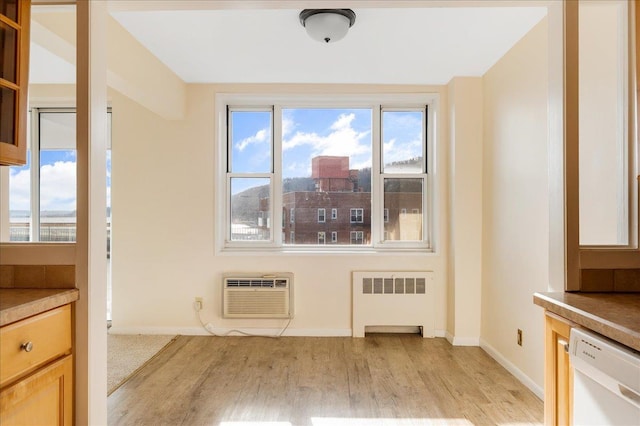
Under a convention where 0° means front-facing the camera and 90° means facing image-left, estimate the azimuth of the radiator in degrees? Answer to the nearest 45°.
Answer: approximately 0°

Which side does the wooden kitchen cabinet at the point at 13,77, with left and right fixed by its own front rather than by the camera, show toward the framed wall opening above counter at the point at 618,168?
front

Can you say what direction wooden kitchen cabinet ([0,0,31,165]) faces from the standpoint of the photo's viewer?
facing the viewer and to the right of the viewer

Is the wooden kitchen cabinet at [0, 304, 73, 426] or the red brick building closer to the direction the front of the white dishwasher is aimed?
the wooden kitchen cabinet

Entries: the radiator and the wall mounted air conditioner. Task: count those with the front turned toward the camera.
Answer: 2

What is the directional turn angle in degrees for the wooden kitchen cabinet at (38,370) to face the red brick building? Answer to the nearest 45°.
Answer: approximately 90° to its left

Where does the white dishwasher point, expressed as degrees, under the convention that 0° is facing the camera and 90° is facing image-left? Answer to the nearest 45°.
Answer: approximately 45°

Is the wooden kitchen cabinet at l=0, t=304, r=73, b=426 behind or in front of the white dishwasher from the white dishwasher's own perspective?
in front

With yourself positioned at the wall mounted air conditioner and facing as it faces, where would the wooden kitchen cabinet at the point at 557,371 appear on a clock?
The wooden kitchen cabinet is roughly at 11 o'clock from the wall mounted air conditioner.

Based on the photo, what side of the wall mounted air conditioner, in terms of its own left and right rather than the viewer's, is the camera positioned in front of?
front

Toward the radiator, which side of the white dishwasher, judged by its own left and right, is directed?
right

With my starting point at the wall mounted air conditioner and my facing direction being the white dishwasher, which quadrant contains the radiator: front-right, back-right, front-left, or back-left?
front-left

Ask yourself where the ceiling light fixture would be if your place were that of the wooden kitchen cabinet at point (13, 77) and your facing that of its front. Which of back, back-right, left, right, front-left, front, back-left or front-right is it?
front-left

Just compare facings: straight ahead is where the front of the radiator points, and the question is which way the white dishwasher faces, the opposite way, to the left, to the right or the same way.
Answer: to the right
